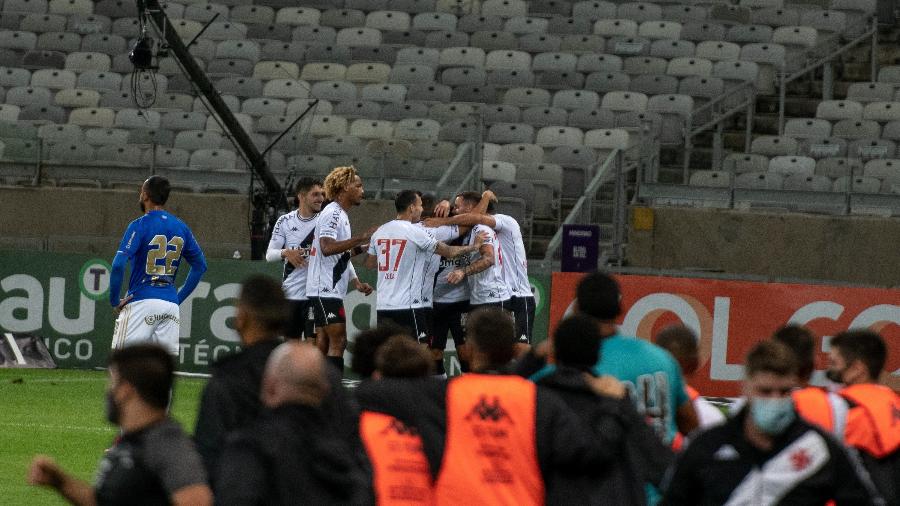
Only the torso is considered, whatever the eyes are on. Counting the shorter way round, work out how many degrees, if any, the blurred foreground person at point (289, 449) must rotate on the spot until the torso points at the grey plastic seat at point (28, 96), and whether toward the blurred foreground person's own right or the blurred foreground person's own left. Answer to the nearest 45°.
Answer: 0° — they already face it

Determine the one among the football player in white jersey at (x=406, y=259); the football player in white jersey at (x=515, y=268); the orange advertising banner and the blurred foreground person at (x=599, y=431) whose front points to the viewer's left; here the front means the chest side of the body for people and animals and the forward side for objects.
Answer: the football player in white jersey at (x=515, y=268)

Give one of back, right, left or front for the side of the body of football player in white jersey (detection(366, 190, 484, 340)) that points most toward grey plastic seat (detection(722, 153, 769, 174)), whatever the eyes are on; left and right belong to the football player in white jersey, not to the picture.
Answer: front

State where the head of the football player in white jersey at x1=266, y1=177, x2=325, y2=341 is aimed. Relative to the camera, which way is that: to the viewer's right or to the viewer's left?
to the viewer's right

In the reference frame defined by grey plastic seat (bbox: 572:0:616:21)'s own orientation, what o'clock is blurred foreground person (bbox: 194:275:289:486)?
The blurred foreground person is roughly at 12 o'clock from the grey plastic seat.

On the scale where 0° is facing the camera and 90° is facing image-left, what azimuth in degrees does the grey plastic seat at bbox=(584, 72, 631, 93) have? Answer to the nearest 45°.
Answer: approximately 0°

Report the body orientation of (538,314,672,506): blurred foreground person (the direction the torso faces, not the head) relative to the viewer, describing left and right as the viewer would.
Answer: facing away from the viewer

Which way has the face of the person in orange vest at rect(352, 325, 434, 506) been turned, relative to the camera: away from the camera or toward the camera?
away from the camera

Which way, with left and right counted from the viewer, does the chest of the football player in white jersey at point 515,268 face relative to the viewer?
facing to the left of the viewer

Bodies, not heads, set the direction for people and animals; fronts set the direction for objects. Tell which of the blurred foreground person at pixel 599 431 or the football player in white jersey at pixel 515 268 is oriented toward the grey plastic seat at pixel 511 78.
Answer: the blurred foreground person

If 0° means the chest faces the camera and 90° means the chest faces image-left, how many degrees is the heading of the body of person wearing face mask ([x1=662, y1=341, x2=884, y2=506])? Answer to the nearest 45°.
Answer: approximately 0°

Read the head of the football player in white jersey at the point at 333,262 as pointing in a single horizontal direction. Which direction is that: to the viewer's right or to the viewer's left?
to the viewer's right

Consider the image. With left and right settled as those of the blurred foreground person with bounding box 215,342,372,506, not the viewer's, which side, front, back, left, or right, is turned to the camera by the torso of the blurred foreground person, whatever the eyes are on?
back

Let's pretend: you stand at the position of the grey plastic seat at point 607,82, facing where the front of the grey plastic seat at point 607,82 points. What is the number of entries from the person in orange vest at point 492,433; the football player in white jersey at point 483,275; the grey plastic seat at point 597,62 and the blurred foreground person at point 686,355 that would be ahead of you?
3

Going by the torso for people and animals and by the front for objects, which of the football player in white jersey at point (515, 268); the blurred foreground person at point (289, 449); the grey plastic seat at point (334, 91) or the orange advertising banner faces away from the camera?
the blurred foreground person
